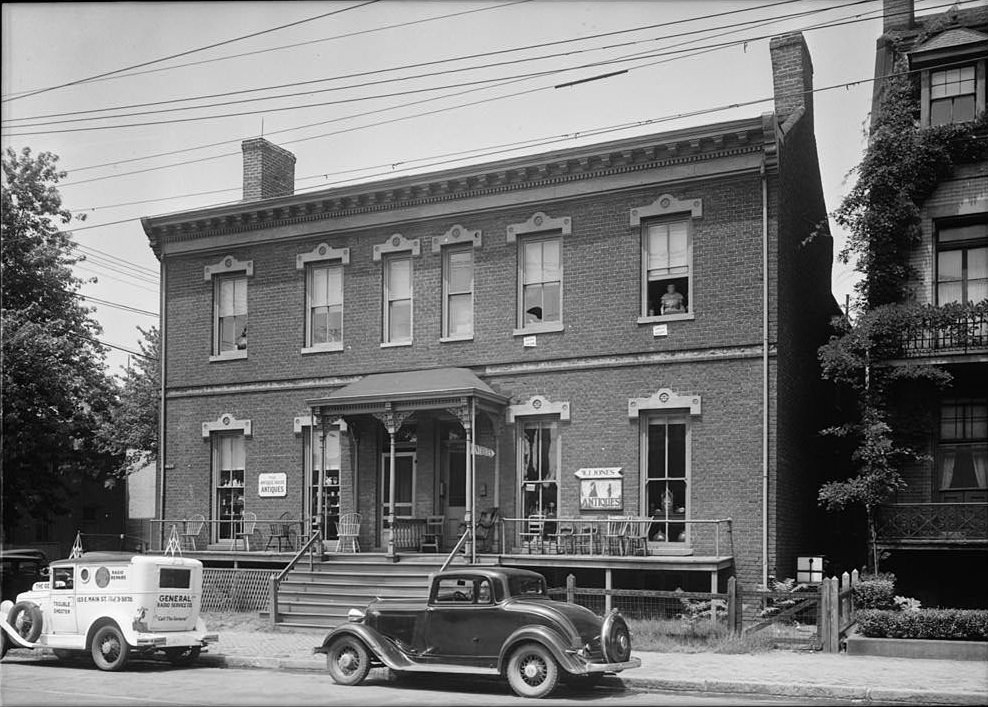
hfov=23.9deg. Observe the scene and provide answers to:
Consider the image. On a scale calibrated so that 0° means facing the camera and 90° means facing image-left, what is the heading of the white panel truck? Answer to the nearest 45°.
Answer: approximately 135°

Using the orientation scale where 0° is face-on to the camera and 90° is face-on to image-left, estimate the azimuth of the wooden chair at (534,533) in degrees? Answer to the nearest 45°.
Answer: approximately 45°

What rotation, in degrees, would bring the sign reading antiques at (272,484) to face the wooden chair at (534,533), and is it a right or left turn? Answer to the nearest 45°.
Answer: approximately 45° to its left

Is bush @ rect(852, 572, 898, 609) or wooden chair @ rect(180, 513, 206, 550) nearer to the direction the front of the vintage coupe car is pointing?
the wooden chair

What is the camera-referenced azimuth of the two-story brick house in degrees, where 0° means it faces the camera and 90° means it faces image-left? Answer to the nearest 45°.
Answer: approximately 45°

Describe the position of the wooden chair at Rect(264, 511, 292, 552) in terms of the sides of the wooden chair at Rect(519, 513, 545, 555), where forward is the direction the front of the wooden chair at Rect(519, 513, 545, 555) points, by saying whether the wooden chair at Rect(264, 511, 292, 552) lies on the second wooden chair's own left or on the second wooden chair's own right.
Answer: on the second wooden chair's own right

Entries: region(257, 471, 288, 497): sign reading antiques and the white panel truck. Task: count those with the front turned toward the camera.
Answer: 1

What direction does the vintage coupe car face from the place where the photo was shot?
facing away from the viewer and to the left of the viewer
